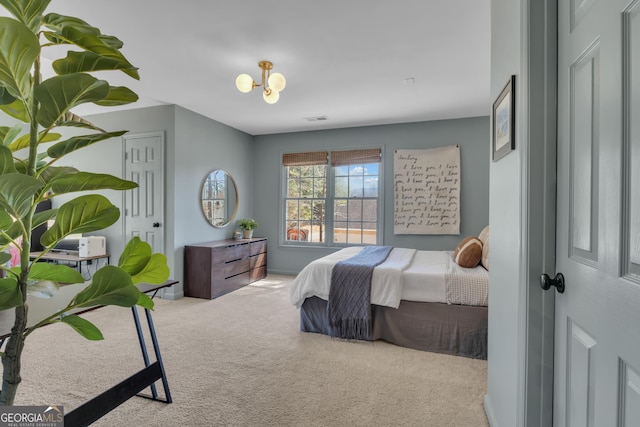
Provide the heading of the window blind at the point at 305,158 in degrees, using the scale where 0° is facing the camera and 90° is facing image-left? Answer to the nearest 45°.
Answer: approximately 0°

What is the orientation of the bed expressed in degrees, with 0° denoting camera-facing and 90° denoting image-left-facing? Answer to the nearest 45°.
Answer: approximately 90°

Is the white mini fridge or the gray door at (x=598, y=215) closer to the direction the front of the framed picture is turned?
the white mini fridge

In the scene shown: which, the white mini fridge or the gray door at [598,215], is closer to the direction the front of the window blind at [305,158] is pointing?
the gray door

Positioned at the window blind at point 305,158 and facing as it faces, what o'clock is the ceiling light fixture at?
The ceiling light fixture is roughly at 12 o'clock from the window blind.

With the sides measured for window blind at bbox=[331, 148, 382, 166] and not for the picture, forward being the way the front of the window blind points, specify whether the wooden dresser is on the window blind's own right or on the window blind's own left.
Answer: on the window blind's own right

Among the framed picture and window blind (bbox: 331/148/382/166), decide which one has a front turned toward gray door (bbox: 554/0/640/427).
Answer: the window blind

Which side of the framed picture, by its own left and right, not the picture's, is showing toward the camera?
left

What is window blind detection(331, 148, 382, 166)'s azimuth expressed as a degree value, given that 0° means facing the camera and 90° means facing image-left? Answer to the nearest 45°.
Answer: approximately 0°

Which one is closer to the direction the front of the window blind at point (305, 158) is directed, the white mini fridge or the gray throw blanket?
the gray throw blanket
